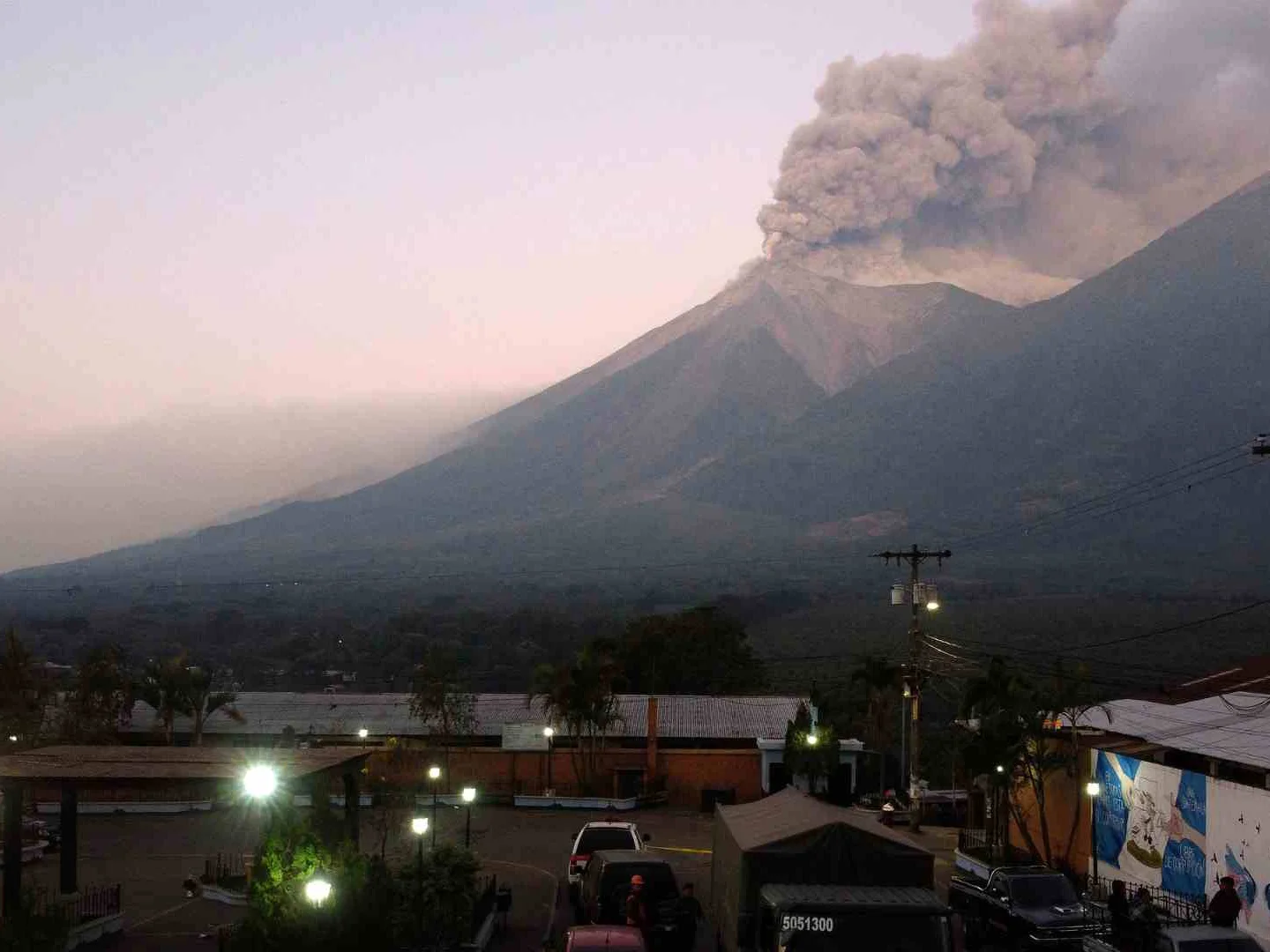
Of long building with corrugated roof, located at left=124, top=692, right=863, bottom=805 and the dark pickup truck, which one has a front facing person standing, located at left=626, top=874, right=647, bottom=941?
the long building with corrugated roof

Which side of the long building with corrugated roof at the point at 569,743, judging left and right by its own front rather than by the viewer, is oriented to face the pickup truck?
front

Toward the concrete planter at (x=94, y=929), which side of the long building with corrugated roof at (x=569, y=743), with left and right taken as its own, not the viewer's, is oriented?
front

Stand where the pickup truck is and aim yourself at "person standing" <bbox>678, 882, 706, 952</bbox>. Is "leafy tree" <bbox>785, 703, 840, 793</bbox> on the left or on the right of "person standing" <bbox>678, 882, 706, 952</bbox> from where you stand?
right

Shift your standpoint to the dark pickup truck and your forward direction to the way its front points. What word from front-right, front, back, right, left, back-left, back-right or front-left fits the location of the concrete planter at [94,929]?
back-right

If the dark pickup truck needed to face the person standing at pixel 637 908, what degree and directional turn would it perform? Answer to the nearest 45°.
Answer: approximately 90° to its right

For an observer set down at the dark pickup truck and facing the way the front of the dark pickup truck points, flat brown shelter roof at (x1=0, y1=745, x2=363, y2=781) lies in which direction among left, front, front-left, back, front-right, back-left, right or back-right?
back-right

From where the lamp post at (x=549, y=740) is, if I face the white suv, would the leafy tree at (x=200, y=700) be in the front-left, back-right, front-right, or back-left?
back-right

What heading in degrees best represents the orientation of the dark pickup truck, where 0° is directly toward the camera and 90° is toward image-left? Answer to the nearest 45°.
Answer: approximately 315°

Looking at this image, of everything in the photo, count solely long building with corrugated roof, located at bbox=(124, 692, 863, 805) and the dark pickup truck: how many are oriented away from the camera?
0

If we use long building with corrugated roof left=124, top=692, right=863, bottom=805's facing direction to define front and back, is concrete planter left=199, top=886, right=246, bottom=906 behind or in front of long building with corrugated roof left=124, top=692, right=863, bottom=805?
in front

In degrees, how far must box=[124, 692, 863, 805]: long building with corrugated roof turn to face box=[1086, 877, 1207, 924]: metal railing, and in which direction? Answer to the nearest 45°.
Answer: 0° — it already faces it

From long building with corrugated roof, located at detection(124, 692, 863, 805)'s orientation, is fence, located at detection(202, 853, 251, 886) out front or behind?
out front

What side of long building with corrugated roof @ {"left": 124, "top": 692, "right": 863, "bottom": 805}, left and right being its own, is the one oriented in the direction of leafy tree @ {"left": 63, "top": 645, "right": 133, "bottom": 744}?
right

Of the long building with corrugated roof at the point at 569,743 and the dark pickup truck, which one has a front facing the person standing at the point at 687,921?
the long building with corrugated roof

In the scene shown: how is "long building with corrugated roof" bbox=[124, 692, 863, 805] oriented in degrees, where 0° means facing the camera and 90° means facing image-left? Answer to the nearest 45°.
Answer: approximately 0°
